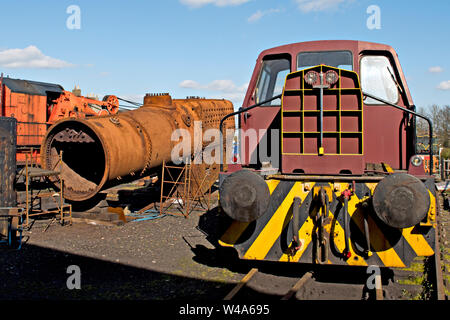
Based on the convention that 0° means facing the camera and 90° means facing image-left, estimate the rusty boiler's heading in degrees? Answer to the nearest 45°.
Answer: approximately 45°

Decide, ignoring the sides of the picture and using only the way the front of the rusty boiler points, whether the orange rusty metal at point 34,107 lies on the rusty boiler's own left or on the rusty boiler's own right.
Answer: on the rusty boiler's own right

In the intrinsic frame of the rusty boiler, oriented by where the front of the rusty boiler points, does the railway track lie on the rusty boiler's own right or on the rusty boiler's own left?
on the rusty boiler's own left
